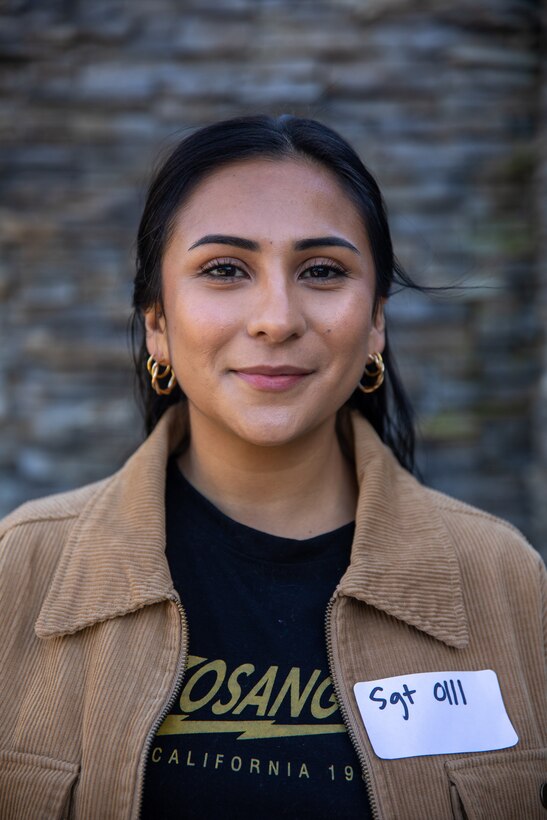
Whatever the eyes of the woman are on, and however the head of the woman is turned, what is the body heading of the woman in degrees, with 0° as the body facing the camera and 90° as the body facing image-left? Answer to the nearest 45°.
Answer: approximately 0°
